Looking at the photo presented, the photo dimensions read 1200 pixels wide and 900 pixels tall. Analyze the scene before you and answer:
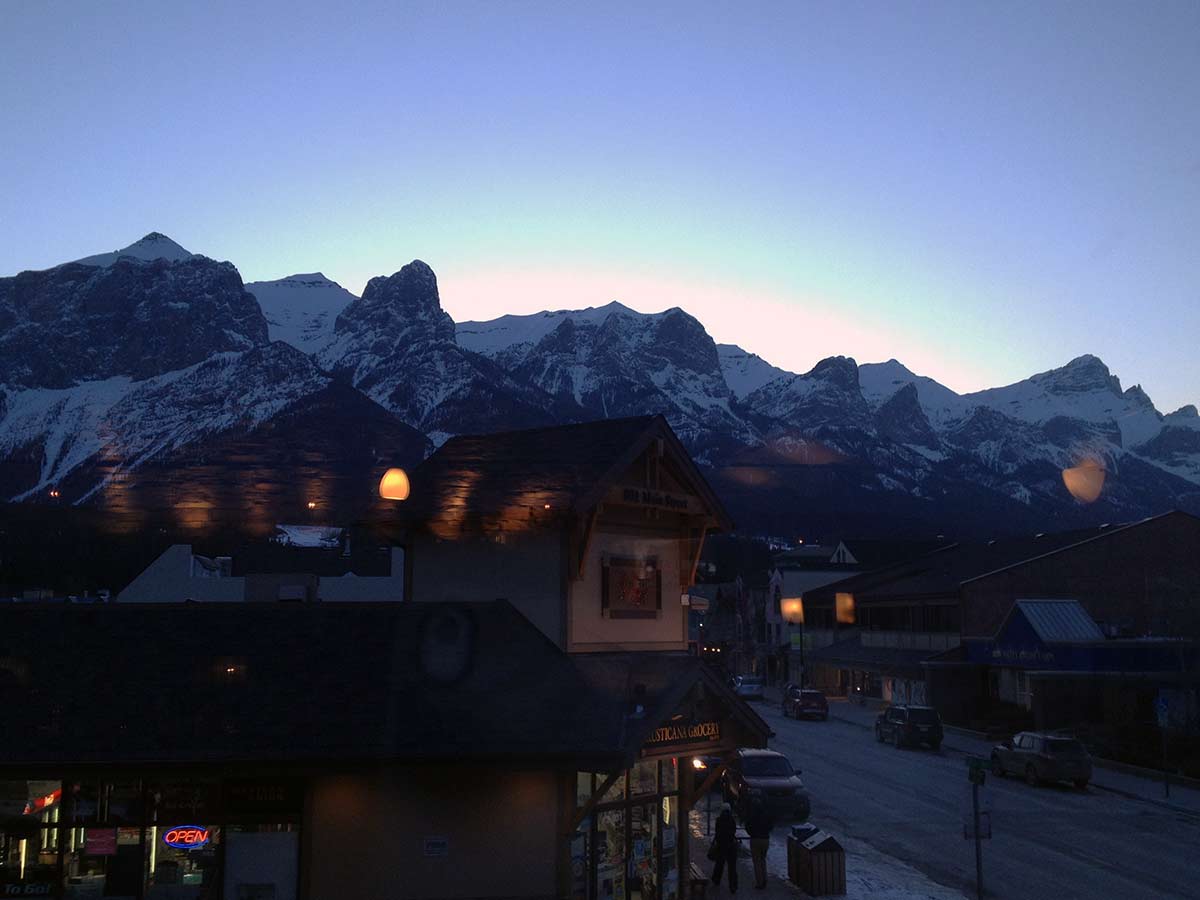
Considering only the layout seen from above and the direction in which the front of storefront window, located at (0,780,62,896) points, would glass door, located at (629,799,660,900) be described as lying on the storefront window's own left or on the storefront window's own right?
on the storefront window's own left

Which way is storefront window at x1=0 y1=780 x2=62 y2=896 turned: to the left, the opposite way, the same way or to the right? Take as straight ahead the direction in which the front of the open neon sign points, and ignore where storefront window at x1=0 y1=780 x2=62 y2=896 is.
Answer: the same way

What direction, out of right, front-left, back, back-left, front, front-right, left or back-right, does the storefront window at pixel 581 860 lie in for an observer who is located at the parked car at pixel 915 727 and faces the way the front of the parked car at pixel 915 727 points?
back-left

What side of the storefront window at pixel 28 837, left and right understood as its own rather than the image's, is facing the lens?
front

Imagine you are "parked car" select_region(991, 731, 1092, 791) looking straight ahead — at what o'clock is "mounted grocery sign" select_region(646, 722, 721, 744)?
The mounted grocery sign is roughly at 8 o'clock from the parked car.

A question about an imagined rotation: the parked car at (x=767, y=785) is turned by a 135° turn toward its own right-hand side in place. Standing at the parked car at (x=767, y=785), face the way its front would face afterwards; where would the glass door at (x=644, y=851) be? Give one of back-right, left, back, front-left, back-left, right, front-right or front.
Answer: left

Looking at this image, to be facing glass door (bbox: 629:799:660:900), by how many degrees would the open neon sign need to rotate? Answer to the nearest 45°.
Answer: approximately 90° to its left

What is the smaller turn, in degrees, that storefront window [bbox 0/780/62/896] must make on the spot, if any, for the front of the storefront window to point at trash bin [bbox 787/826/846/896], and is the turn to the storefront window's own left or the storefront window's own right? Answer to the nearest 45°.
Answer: approximately 90° to the storefront window's own left

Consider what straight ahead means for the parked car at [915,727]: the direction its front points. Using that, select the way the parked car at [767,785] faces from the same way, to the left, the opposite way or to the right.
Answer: the opposite way

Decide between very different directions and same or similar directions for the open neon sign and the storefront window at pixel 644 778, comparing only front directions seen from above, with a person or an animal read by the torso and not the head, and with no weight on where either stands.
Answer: same or similar directions

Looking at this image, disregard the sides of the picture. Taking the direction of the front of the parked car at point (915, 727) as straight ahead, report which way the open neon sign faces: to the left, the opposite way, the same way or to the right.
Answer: the opposite way

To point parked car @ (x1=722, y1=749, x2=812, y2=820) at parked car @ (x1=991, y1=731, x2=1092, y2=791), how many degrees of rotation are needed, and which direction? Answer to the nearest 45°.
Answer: approximately 90° to its left

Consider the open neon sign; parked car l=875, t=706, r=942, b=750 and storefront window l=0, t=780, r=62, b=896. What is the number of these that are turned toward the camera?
2

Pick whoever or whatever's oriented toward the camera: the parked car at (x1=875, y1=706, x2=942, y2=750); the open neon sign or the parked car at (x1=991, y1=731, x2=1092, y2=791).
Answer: the open neon sign

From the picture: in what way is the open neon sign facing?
toward the camera
